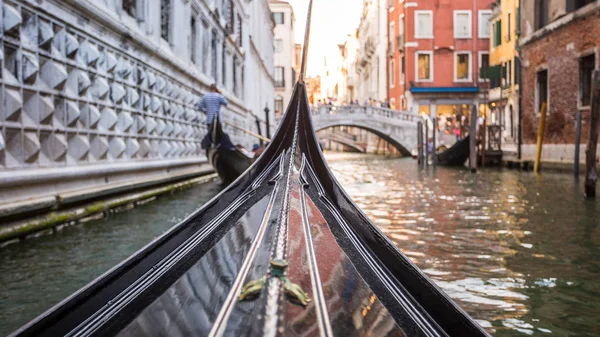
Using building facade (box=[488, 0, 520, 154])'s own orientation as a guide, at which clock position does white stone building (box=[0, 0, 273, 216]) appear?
The white stone building is roughly at 11 o'clock from the building facade.

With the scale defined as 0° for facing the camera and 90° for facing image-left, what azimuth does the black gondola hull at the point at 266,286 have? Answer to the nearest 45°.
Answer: approximately 180°

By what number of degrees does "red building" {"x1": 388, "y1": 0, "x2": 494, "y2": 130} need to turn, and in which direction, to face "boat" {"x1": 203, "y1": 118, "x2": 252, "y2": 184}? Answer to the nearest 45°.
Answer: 0° — it already faces it

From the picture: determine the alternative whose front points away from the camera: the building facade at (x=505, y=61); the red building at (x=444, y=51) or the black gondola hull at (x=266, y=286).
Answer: the black gondola hull

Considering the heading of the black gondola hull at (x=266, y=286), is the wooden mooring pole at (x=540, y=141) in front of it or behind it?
in front

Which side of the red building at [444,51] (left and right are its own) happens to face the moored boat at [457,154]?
front

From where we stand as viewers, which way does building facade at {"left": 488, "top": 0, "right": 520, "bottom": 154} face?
facing the viewer and to the left of the viewer

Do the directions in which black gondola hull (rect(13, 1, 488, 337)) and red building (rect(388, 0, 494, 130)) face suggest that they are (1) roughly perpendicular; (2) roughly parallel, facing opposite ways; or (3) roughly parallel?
roughly parallel, facing opposite ways

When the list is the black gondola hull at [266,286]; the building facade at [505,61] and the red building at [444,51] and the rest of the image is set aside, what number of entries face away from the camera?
1

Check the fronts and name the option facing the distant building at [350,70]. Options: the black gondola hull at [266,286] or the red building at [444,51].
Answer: the black gondola hull

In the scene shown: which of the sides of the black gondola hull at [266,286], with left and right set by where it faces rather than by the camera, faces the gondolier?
front

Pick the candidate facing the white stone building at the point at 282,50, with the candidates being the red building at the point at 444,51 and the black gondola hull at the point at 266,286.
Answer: the black gondola hull

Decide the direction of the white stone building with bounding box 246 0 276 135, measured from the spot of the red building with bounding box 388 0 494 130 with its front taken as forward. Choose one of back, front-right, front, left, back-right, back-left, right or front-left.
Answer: front-right
